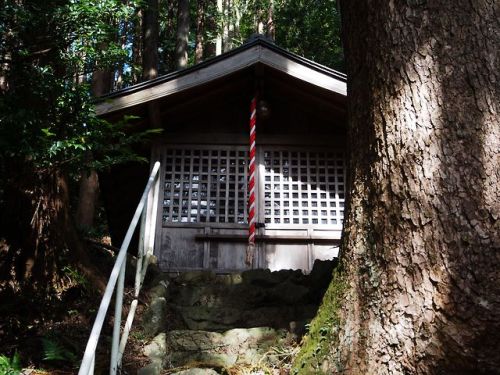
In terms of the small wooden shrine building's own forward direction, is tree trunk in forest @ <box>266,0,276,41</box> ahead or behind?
behind

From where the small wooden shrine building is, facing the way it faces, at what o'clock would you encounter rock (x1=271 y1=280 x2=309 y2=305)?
The rock is roughly at 12 o'clock from the small wooden shrine building.

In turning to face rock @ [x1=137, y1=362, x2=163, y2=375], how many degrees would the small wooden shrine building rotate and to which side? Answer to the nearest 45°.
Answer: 0° — it already faces it

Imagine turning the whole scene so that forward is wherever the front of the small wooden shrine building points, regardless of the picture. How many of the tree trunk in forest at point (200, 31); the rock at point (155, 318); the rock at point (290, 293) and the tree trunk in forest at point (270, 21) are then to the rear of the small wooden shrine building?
2

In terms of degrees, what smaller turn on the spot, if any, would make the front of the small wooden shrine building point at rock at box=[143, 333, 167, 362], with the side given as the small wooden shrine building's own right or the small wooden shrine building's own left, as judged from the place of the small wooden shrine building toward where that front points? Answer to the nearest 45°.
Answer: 0° — it already faces it

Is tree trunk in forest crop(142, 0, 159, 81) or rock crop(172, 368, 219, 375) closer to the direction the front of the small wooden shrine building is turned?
the rock

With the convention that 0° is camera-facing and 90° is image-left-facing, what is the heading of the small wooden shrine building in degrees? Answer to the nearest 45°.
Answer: approximately 0°

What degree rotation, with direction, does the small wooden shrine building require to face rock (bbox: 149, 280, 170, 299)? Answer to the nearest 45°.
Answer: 0° — it already faces it

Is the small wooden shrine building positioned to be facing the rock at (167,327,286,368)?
yes

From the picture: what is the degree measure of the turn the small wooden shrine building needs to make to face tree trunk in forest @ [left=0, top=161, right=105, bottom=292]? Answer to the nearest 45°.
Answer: approximately 45° to its right
